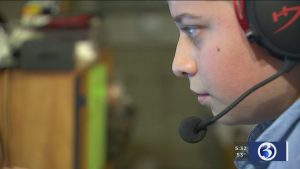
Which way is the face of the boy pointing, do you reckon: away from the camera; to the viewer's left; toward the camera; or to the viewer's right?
to the viewer's left

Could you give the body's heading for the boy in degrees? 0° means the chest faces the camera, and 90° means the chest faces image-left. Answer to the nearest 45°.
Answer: approximately 90°
